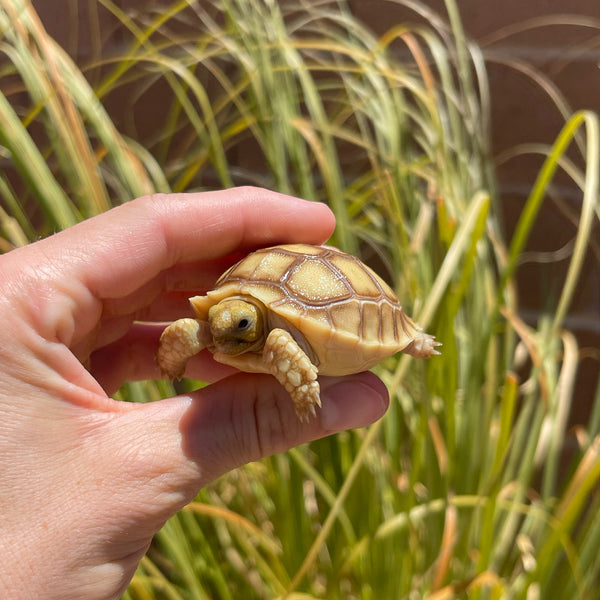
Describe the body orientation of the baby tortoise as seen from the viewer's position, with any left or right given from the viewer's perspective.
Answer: facing the viewer and to the left of the viewer
